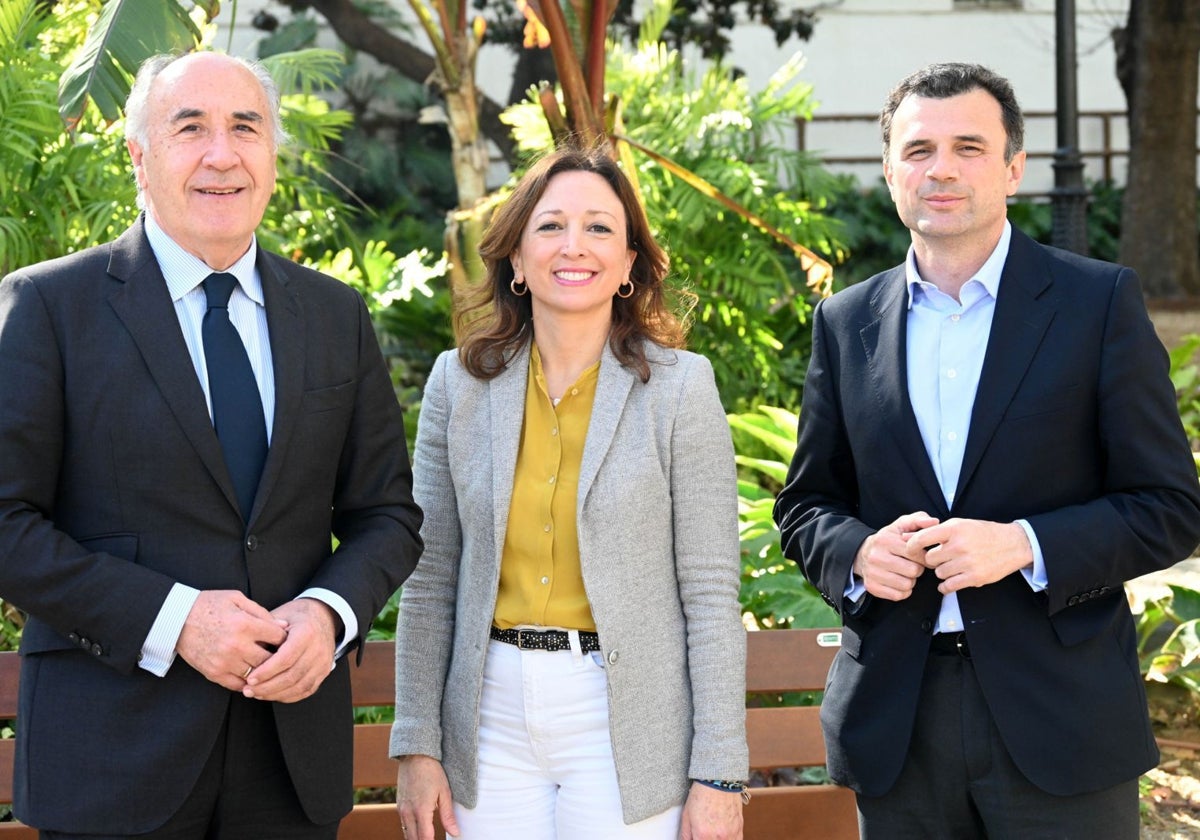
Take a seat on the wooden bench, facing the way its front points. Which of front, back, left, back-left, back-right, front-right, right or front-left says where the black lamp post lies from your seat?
back-left

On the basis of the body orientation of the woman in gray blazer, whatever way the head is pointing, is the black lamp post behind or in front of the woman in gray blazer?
behind

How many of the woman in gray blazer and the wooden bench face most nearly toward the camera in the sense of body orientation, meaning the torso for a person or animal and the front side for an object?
2

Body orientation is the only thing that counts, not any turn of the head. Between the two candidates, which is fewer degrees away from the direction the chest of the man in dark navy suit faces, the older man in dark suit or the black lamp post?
the older man in dark suit

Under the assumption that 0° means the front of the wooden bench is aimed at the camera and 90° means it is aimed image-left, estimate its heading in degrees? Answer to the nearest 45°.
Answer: approximately 0°

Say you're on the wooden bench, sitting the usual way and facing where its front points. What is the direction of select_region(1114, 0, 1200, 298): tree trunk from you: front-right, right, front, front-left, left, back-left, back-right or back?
back-left

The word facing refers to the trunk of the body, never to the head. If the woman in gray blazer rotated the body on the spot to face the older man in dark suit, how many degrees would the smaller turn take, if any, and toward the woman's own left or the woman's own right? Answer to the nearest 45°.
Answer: approximately 90° to the woman's own right

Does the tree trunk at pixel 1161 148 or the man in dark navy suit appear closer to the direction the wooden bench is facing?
the man in dark navy suit

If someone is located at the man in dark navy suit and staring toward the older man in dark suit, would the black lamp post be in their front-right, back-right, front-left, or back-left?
back-right
